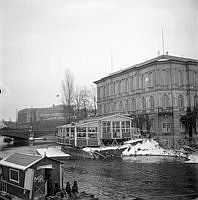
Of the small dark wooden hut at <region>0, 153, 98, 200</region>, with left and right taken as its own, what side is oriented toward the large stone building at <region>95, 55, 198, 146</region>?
left

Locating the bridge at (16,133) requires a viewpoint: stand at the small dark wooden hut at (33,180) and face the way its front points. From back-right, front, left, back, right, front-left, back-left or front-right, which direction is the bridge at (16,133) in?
back-left

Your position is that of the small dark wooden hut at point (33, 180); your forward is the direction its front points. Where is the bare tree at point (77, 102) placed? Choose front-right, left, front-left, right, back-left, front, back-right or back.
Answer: back-left

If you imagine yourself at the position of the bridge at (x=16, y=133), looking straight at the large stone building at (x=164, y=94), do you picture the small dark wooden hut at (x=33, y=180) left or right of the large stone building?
right

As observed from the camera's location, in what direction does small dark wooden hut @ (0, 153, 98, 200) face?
facing the viewer and to the right of the viewer
